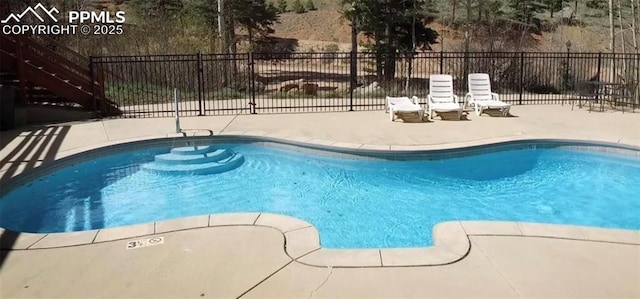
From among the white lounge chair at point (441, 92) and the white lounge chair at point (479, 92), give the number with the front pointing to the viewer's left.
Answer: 0

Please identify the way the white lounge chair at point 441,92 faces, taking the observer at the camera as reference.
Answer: facing the viewer

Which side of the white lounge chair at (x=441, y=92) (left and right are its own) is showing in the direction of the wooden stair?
right

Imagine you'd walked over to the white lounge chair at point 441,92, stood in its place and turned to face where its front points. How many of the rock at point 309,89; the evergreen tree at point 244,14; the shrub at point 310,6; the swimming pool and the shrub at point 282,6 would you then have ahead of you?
1

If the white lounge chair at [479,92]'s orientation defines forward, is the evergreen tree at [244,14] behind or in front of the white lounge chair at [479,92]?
behind

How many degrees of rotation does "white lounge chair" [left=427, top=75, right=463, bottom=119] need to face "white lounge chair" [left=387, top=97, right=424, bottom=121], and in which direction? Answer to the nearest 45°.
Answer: approximately 45° to its right

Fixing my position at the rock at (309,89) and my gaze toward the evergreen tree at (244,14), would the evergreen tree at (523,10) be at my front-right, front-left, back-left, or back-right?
front-right

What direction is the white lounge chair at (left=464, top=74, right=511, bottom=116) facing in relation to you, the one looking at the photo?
facing the viewer and to the right of the viewer

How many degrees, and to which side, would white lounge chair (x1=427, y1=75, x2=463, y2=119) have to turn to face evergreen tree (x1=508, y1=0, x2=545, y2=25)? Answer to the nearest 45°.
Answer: approximately 180°

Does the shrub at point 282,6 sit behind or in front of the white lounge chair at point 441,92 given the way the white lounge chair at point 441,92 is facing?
behind

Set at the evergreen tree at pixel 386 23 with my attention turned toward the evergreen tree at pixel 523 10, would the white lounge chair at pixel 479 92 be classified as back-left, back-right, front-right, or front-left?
back-right

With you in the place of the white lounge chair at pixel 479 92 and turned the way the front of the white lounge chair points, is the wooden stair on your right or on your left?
on your right

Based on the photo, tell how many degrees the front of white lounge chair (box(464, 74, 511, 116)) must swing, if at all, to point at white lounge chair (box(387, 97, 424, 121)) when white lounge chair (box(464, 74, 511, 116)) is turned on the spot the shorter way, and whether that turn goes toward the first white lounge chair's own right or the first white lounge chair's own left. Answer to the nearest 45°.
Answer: approximately 90° to the first white lounge chair's own right
